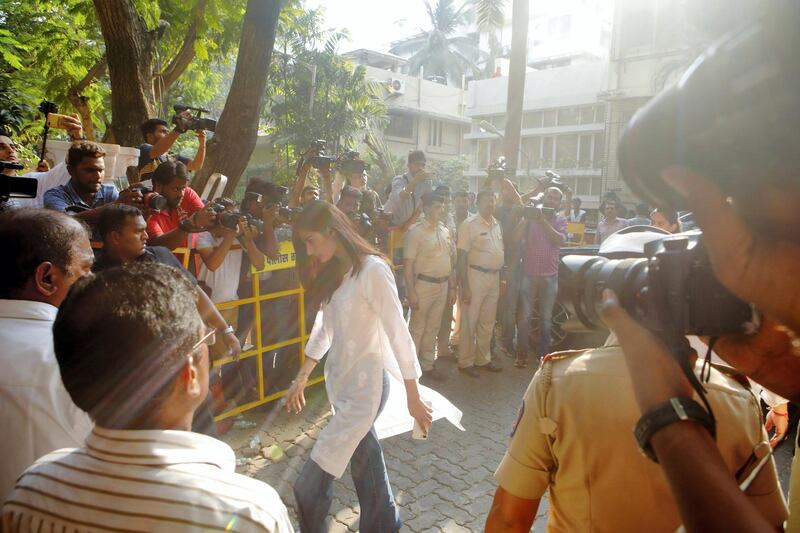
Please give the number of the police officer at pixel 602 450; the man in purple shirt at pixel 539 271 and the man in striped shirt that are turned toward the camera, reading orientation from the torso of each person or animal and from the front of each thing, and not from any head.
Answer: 1

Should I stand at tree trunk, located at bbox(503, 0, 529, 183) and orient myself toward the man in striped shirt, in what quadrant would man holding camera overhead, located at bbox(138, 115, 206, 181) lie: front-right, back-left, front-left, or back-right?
front-right

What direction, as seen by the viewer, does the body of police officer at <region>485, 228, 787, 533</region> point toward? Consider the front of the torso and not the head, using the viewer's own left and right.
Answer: facing away from the viewer

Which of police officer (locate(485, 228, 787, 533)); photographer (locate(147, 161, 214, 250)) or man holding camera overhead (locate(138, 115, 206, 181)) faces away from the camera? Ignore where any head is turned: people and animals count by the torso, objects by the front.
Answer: the police officer

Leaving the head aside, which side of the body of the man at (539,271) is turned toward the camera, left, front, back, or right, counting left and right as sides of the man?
front

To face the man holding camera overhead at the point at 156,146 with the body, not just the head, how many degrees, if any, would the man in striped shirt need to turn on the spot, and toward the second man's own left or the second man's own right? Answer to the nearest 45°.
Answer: approximately 45° to the second man's own left

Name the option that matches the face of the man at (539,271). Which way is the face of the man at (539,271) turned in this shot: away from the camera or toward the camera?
toward the camera

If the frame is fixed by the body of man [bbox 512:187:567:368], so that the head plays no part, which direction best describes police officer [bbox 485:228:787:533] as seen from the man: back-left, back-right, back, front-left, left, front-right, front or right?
front

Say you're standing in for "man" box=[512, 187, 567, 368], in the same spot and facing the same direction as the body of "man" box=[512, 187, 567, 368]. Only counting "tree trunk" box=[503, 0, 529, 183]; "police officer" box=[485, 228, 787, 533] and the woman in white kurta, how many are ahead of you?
2

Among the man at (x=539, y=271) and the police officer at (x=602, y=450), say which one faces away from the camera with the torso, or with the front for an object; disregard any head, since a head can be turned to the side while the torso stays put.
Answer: the police officer

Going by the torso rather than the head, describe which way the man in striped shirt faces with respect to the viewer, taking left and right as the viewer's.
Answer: facing away from the viewer and to the right of the viewer

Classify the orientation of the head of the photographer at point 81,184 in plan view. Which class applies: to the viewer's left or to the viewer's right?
to the viewer's right

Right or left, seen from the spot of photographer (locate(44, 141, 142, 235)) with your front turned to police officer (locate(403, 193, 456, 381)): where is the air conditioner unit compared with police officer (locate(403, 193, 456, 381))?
left

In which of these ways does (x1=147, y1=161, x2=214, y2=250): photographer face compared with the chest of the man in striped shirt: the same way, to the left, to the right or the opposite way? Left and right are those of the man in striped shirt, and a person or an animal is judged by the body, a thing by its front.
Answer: to the right

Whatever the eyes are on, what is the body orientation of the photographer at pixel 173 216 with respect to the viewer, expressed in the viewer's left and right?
facing the viewer and to the right of the viewer

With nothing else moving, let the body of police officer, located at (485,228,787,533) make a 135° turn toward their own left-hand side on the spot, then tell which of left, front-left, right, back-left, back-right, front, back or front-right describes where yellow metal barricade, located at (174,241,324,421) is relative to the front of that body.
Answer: right

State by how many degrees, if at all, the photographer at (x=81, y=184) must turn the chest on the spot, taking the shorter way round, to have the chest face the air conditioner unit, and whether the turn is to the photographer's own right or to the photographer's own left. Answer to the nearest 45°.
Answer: approximately 90° to the photographer's own left
